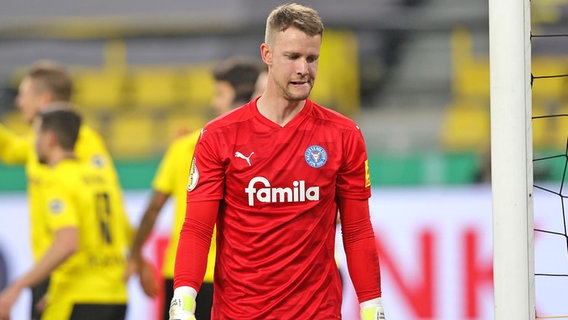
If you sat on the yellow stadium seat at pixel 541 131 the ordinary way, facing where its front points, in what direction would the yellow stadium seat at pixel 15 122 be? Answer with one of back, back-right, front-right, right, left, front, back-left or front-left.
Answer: right

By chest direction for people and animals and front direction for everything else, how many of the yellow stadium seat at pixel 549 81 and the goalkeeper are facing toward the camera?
2

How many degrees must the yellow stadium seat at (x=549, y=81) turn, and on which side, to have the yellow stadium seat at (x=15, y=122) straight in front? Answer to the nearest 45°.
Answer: approximately 90° to its right

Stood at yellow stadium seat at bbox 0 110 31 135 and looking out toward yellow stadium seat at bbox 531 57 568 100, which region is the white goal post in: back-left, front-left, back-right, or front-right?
front-right

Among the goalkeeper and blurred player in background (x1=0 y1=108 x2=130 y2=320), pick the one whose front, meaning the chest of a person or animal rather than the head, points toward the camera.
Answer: the goalkeeper

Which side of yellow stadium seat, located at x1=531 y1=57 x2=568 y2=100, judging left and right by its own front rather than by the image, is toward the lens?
front

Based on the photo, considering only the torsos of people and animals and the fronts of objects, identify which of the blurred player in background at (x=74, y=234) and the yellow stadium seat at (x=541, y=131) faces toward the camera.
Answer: the yellow stadium seat

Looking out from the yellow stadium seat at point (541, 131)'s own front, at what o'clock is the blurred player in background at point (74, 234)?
The blurred player in background is roughly at 1 o'clock from the yellow stadium seat.

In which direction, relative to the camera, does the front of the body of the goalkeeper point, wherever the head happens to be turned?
toward the camera

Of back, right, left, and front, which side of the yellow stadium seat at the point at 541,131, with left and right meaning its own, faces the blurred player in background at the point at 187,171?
front

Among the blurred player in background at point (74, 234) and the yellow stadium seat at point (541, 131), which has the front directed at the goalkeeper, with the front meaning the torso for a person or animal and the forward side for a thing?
the yellow stadium seat
